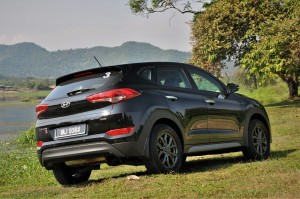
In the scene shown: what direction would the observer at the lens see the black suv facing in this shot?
facing away from the viewer and to the right of the viewer

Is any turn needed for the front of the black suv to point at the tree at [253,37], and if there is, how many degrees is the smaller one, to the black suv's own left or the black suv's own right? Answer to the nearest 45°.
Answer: approximately 45° to the black suv's own left

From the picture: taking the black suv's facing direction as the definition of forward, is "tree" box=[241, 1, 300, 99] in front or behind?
in front
